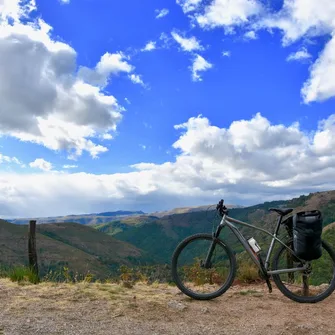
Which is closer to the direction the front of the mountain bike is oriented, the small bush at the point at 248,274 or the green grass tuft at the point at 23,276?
the green grass tuft

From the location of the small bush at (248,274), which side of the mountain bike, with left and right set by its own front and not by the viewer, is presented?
right

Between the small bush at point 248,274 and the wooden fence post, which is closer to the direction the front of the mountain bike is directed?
the wooden fence post

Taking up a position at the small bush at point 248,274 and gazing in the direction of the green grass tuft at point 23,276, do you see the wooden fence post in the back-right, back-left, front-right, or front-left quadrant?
front-right

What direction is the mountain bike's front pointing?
to the viewer's left

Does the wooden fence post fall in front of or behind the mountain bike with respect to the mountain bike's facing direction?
in front

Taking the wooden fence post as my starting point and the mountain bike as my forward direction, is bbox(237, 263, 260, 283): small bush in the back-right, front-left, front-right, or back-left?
front-left

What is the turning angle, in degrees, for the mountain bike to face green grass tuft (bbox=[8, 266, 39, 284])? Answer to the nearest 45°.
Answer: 0° — it already faces it
